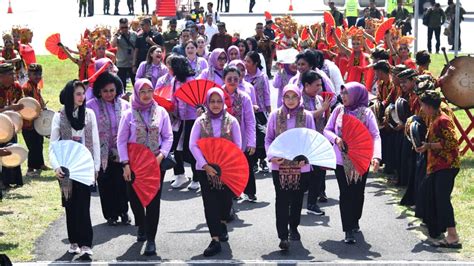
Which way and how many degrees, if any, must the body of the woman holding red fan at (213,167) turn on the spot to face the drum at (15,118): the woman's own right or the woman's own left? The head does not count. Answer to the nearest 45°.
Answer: approximately 135° to the woman's own right

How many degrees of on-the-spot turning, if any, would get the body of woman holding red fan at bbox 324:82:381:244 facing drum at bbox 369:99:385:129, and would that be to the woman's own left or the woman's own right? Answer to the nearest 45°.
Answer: approximately 180°

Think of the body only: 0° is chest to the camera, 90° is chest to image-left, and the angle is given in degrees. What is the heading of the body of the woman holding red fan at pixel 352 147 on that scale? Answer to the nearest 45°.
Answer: approximately 0°

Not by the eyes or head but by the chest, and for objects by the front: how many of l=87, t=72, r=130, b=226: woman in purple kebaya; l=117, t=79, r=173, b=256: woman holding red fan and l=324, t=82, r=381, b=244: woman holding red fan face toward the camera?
3

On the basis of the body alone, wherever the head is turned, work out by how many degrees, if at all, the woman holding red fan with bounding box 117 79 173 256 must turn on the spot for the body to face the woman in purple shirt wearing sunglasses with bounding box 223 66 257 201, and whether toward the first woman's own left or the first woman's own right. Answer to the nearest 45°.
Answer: approximately 135° to the first woman's own left

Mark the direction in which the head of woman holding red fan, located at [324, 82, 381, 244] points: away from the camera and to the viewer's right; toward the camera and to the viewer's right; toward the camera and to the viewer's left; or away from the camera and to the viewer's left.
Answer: toward the camera and to the viewer's left

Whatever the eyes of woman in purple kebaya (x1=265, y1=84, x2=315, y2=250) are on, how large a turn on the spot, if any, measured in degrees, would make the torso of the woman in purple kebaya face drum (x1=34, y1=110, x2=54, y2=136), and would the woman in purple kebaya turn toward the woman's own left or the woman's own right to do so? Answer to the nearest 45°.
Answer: approximately 135° to the woman's own right
